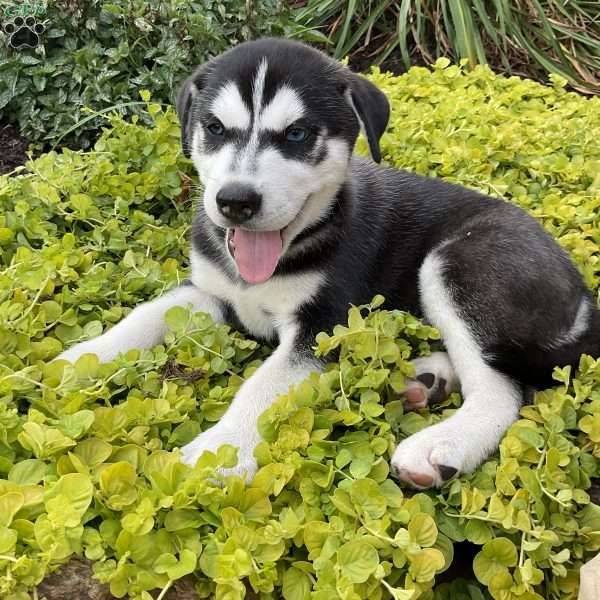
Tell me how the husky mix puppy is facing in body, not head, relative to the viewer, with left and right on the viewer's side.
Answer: facing the viewer and to the left of the viewer

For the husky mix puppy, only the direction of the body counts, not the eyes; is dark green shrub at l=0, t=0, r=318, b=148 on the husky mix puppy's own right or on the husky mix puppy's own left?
on the husky mix puppy's own right
